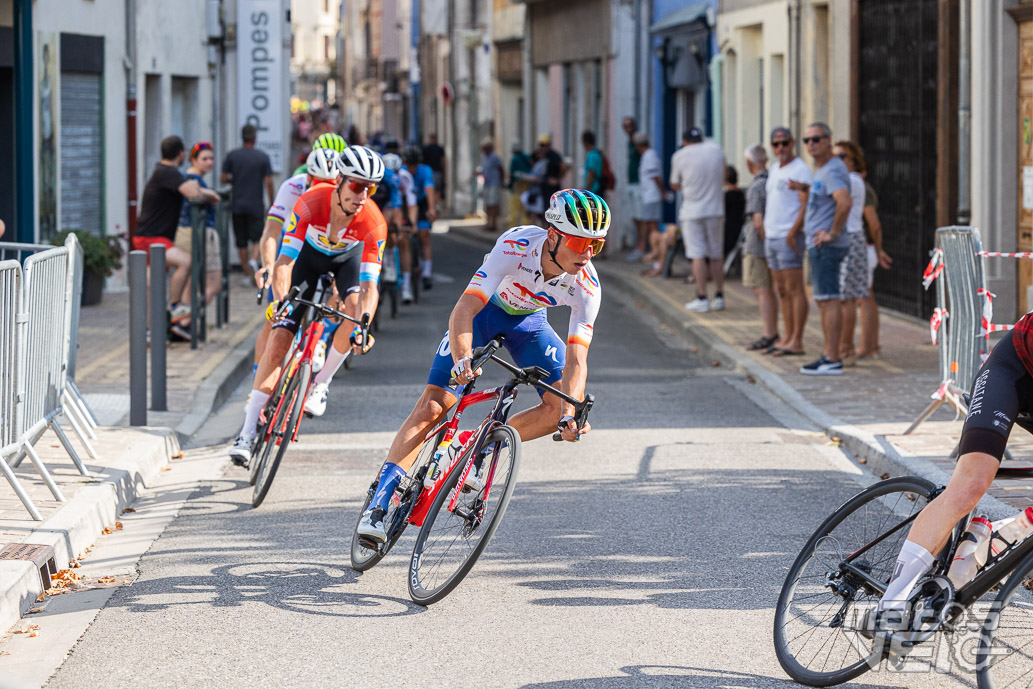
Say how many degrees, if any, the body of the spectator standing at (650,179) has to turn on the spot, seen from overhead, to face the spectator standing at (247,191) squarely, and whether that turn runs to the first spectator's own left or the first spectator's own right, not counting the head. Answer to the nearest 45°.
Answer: approximately 45° to the first spectator's own left

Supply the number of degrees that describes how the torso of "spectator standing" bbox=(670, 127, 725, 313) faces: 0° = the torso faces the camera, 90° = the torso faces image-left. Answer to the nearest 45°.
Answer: approximately 135°

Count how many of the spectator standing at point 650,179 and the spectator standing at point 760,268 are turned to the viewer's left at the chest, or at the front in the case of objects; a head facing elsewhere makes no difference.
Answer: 2

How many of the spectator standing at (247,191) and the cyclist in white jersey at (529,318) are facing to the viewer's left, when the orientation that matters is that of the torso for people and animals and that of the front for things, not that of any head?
0

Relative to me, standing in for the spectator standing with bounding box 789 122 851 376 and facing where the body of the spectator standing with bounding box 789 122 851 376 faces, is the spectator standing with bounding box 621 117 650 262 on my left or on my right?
on my right

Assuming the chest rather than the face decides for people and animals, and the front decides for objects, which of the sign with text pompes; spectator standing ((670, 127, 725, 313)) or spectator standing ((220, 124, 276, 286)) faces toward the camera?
the sign with text pompes

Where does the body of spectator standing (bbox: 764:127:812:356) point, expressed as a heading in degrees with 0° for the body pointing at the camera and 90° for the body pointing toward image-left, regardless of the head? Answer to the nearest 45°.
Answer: approximately 45°

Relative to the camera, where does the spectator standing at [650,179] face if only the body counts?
to the viewer's left

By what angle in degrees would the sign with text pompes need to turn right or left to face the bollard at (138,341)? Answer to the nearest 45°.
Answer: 0° — it already faces it

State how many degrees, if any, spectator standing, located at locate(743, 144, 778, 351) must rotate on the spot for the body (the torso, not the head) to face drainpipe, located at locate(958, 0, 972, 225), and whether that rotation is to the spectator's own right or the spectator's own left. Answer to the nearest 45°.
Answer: approximately 135° to the spectator's own right

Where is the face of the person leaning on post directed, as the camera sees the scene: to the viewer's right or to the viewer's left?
to the viewer's right

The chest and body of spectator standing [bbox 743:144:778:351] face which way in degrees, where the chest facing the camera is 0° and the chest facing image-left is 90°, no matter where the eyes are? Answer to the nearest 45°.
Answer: approximately 90°

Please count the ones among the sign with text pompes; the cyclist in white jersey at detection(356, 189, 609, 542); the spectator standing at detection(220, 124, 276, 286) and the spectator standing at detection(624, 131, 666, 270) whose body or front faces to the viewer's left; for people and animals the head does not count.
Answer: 1
